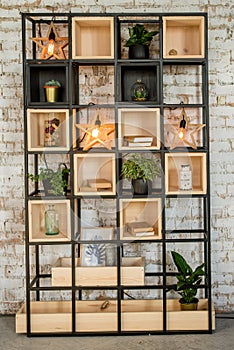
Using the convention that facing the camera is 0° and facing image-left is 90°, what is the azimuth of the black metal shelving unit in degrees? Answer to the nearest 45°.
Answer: approximately 0°
